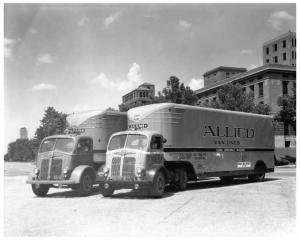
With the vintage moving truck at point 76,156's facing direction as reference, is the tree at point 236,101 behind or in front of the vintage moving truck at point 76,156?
behind

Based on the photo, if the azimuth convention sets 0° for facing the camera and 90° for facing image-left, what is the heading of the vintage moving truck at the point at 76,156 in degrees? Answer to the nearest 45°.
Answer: approximately 45°

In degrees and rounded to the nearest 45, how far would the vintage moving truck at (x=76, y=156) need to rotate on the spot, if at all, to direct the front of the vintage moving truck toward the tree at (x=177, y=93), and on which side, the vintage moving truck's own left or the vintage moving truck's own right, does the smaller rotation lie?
approximately 180°
